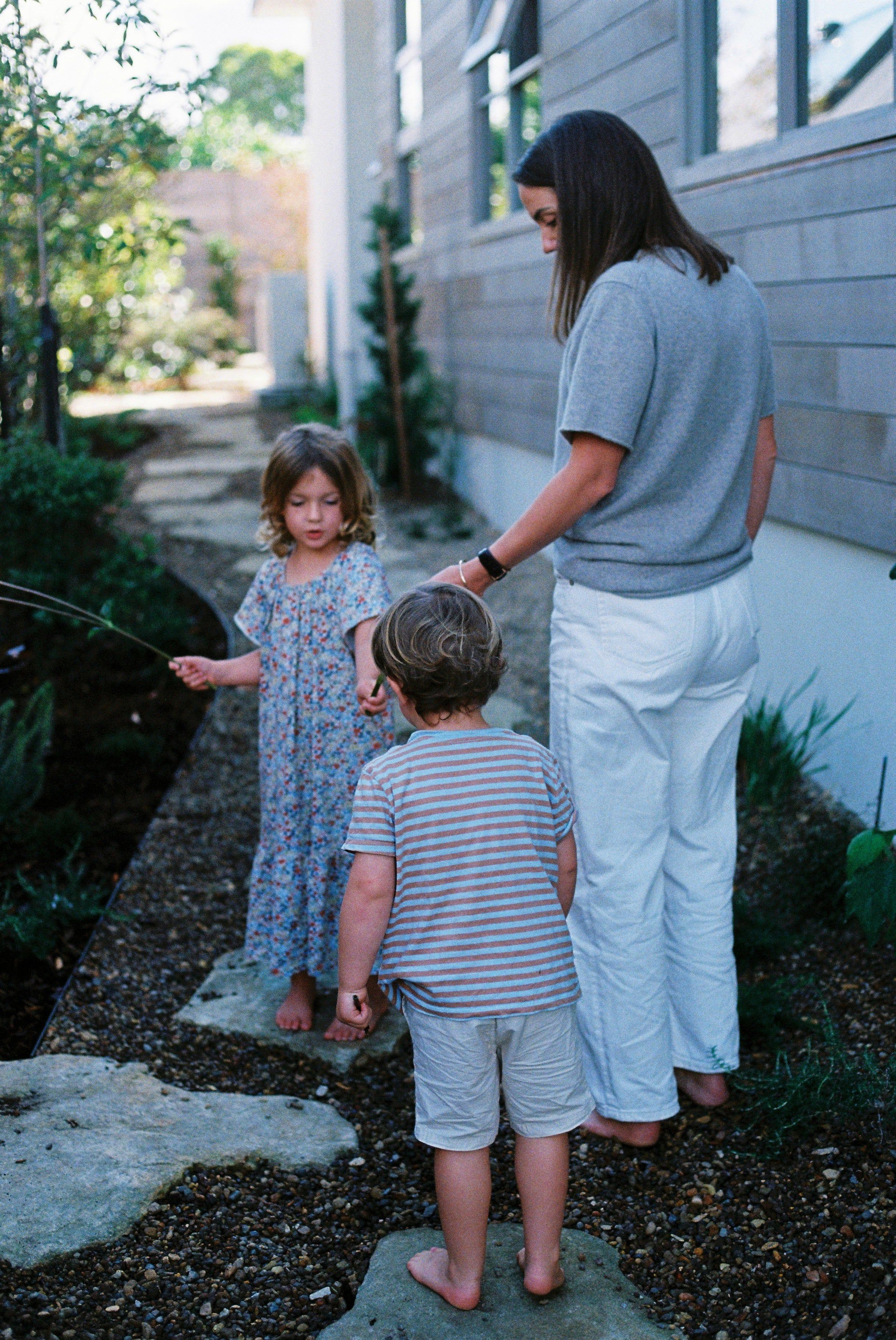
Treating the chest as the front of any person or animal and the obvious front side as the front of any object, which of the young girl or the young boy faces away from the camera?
the young boy

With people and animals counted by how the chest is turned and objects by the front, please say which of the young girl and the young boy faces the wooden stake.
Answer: the young boy

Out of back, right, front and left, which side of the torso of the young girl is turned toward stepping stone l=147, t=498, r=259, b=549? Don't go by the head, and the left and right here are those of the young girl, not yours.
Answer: back

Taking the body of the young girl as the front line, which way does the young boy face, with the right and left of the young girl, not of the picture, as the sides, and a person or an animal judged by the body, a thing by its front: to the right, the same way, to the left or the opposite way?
the opposite way

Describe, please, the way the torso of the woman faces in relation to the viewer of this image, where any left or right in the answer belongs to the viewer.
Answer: facing away from the viewer and to the left of the viewer

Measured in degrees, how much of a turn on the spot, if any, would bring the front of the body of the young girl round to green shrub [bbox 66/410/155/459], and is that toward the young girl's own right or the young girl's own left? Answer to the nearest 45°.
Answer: approximately 180°

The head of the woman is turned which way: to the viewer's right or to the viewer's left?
to the viewer's left

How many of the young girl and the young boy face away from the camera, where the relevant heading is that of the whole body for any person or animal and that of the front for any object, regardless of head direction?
1

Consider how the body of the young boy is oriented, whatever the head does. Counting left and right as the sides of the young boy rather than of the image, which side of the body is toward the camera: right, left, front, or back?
back

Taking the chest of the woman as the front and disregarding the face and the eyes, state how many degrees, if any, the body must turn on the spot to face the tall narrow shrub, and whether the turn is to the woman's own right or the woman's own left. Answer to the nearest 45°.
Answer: approximately 45° to the woman's own right

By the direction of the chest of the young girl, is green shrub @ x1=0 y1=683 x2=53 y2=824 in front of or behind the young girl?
behind

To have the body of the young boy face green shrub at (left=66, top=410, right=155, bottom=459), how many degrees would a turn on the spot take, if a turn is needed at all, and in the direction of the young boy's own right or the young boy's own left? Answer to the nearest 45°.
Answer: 0° — they already face it

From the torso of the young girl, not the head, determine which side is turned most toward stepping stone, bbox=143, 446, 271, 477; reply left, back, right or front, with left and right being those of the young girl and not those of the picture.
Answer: back
